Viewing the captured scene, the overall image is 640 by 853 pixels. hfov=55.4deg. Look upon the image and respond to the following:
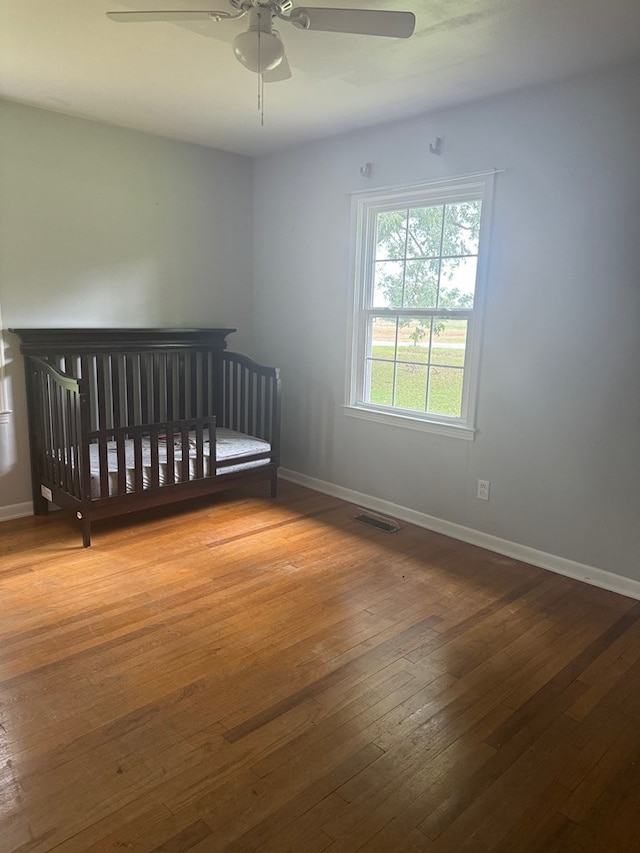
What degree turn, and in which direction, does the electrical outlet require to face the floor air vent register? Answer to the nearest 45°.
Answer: approximately 45° to its right

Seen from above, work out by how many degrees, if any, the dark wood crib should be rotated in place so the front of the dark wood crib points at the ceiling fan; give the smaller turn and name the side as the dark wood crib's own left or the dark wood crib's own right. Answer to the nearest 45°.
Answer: approximately 45° to the dark wood crib's own right

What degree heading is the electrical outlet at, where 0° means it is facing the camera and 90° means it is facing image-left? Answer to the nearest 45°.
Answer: approximately 45°
